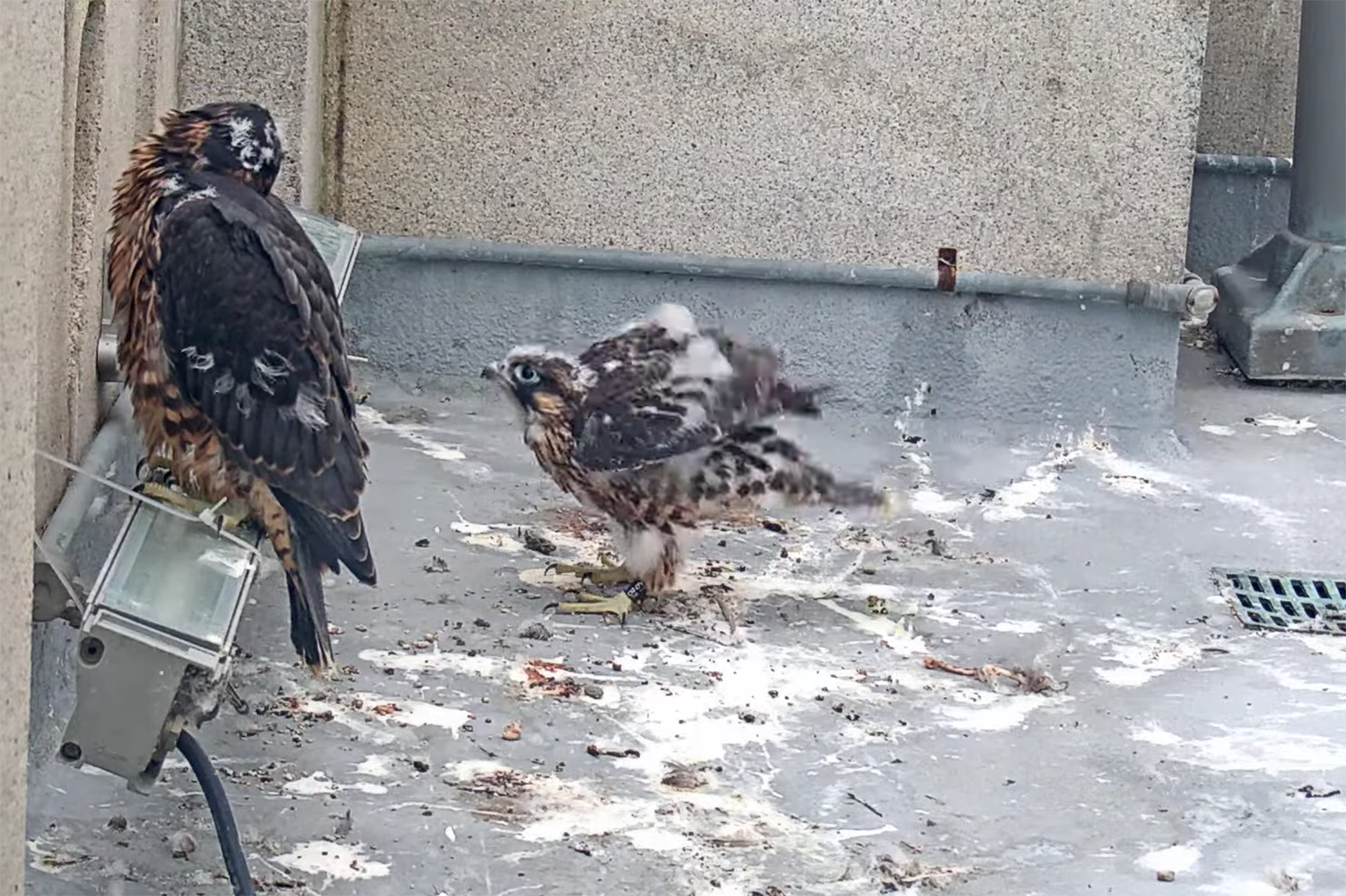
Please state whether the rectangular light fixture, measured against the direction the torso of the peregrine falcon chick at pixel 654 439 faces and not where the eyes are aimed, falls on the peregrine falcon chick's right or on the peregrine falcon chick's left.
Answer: on the peregrine falcon chick's left

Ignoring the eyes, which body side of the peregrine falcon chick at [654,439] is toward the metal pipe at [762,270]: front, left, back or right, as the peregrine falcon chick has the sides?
right

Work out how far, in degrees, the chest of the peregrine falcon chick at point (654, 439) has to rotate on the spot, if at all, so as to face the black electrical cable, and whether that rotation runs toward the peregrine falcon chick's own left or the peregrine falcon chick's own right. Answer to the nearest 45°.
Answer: approximately 90° to the peregrine falcon chick's own left

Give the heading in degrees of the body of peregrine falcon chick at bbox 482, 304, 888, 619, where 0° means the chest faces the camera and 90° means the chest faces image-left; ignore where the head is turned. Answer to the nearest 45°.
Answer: approximately 90°

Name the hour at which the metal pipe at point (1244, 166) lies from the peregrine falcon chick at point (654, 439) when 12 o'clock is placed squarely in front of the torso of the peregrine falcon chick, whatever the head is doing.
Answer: The metal pipe is roughly at 4 o'clock from the peregrine falcon chick.

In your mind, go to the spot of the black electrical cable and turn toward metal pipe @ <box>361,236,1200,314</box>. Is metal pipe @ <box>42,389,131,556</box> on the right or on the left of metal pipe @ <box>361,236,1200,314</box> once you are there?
left

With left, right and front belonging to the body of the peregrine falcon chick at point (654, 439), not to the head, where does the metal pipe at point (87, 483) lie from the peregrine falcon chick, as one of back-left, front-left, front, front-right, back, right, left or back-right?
front-left
